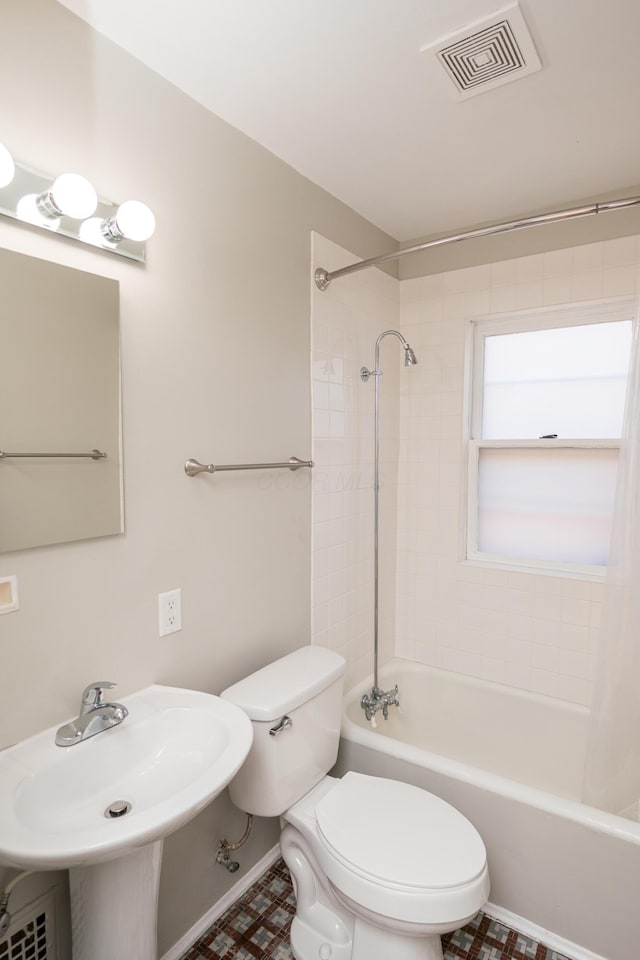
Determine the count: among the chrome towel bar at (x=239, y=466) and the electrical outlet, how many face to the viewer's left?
0

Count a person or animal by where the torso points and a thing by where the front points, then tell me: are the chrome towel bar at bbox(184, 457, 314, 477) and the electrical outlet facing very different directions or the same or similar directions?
same or similar directions

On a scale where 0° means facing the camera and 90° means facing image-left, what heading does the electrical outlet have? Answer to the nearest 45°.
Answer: approximately 315°

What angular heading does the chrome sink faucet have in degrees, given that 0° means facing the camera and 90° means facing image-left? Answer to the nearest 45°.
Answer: approximately 315°

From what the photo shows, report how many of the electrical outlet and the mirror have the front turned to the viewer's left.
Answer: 0

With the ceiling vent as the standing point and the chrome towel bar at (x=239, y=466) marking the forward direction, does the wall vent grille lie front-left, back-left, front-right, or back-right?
front-left

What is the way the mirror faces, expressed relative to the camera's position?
facing the viewer and to the right of the viewer

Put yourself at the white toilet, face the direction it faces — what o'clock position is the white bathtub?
The white bathtub is roughly at 10 o'clock from the white toilet.

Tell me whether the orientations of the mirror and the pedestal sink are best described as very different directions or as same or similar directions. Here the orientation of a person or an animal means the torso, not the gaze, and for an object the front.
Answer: same or similar directions

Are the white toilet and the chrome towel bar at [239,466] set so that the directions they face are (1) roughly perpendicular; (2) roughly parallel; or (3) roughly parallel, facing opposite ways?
roughly parallel

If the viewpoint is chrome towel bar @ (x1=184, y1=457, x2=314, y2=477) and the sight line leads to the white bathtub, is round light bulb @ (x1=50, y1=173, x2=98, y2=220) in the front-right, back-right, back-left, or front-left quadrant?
back-right
